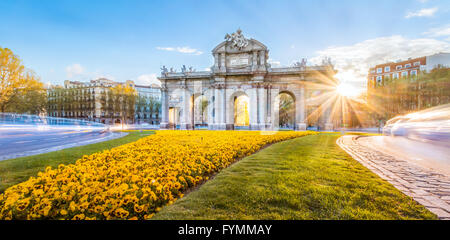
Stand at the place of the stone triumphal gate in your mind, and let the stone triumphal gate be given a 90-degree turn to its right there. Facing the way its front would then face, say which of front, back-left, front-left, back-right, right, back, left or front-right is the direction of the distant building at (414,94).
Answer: back

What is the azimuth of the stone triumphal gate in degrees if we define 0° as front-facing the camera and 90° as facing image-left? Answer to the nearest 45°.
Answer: approximately 0°
